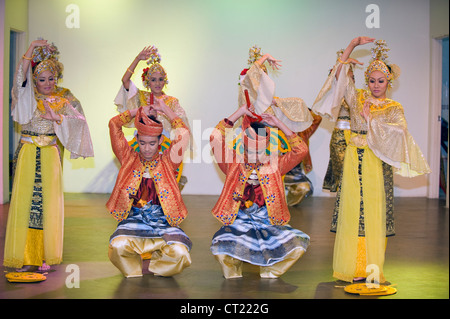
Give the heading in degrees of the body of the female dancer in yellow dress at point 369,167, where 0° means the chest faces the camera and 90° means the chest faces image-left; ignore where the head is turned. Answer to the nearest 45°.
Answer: approximately 0°

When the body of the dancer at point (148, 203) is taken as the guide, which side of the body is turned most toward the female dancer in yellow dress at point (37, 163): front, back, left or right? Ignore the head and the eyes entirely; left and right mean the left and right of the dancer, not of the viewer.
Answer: right

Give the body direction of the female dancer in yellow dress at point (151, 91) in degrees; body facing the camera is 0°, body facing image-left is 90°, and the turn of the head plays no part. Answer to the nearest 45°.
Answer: approximately 0°

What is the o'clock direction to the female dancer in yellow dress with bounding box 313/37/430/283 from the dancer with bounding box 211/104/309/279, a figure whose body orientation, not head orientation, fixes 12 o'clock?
The female dancer in yellow dress is roughly at 9 o'clock from the dancer.

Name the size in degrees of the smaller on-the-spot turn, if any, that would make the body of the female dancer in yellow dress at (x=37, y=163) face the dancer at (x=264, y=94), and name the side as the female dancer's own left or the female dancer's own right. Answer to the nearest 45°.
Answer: approximately 90° to the female dancer's own left

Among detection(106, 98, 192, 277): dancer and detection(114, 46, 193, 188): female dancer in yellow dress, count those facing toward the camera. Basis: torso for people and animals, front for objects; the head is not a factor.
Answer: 2

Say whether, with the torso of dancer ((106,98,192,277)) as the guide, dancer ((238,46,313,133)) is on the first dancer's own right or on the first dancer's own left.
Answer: on the first dancer's own left
